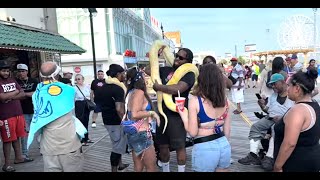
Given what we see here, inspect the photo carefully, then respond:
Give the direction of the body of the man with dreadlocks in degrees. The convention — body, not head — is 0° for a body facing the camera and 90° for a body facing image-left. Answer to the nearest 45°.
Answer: approximately 45°
